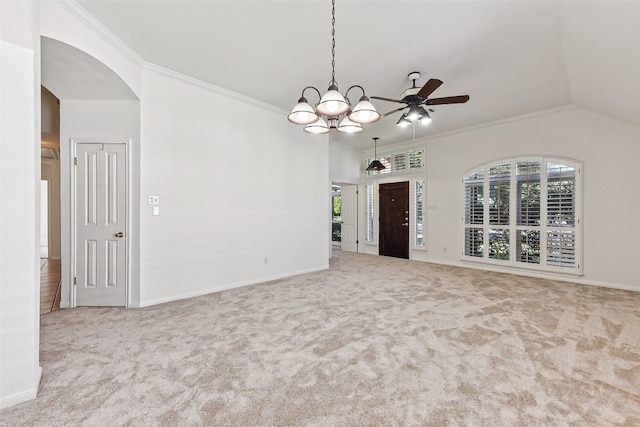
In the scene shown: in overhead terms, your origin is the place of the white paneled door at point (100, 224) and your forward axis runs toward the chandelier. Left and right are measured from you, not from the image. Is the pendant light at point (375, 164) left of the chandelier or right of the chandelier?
left

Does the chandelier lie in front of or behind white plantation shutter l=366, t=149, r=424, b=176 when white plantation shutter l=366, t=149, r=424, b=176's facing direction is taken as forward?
in front

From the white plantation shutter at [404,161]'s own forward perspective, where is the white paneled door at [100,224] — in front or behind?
in front

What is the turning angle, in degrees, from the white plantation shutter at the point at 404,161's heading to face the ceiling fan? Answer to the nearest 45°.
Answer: approximately 45° to its left
